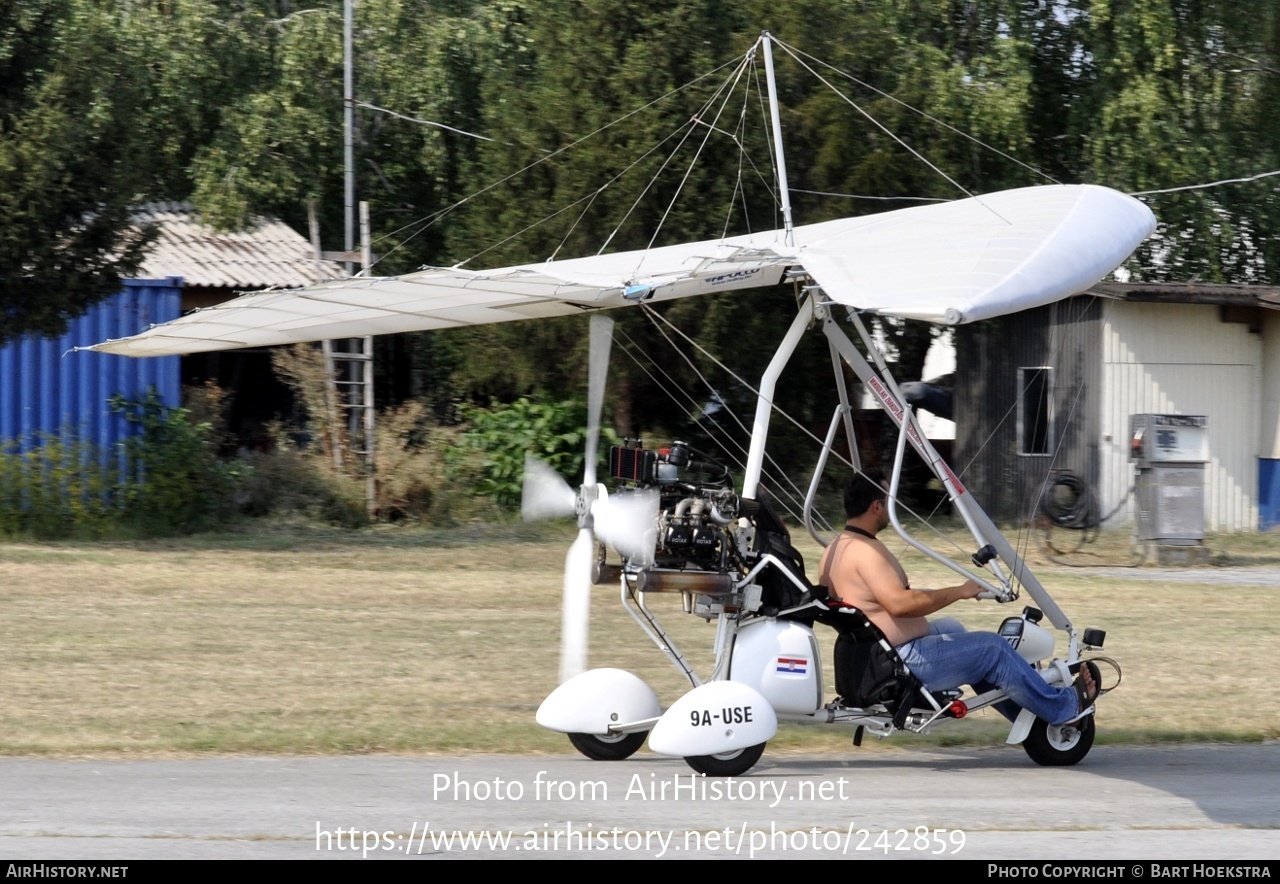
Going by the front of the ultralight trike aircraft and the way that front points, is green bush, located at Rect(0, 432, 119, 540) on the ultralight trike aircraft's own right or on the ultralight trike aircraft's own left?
on the ultralight trike aircraft's own left

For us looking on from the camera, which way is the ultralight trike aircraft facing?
facing to the right of the viewer

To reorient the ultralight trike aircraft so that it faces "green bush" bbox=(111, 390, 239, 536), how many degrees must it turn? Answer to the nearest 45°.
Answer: approximately 135° to its left

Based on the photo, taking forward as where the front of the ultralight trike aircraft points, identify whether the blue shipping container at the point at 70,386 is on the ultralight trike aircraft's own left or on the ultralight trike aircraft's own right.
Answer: on the ultralight trike aircraft's own left

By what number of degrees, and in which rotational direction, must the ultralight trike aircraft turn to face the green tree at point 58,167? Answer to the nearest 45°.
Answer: approximately 135° to its left

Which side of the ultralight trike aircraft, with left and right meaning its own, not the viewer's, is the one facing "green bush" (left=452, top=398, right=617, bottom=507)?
left
